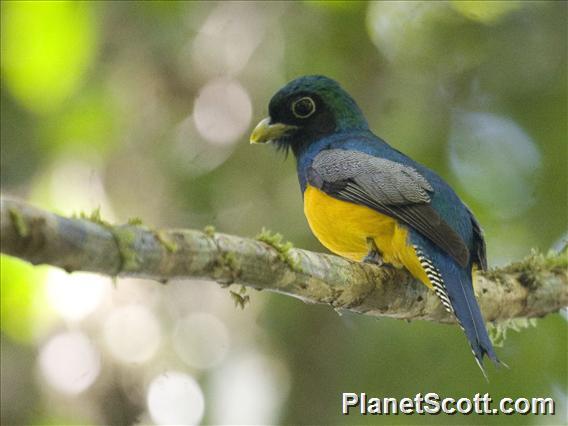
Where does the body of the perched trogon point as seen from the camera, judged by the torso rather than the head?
to the viewer's left
